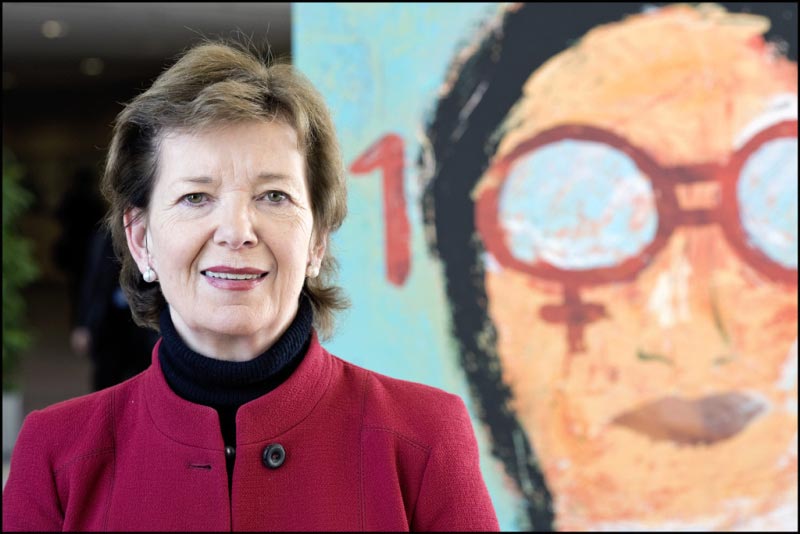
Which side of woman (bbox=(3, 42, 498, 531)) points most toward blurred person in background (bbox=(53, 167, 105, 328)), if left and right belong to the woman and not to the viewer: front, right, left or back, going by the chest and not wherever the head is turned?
back

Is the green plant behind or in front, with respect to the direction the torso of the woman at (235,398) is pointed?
behind

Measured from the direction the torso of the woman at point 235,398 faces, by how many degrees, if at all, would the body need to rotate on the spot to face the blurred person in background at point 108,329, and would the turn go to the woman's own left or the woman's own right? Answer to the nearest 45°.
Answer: approximately 180°

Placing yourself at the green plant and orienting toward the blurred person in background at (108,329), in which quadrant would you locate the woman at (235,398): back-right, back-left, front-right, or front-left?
front-right
